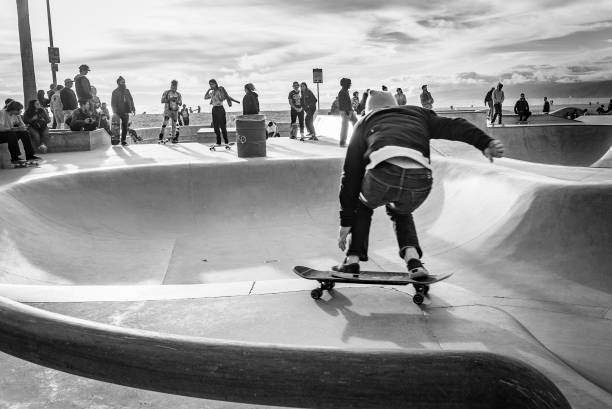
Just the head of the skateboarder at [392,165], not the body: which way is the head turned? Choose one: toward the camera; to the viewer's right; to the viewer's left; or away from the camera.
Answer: away from the camera

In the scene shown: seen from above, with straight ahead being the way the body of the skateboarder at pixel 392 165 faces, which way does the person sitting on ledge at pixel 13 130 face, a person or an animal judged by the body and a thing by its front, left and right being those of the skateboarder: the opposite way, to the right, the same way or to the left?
to the right

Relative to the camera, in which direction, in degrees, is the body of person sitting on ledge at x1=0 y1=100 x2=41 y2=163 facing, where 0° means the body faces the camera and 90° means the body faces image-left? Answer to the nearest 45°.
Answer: approximately 315°

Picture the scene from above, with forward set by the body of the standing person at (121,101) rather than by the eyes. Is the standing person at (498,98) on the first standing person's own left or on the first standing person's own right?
on the first standing person's own left

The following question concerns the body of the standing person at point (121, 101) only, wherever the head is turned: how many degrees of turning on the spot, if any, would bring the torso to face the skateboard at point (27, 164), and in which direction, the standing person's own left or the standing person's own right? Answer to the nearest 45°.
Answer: approximately 45° to the standing person's own right

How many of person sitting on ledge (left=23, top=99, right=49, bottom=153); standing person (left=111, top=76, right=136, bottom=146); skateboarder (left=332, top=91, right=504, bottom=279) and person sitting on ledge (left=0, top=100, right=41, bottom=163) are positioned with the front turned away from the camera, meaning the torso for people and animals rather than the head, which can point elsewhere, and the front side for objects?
1

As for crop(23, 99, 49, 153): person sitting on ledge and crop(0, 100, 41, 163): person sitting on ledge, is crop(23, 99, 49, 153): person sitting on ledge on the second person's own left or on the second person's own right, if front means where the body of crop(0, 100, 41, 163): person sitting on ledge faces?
on the second person's own left

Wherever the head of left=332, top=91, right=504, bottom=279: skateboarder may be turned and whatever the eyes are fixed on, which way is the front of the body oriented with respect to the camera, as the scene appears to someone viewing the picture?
away from the camera

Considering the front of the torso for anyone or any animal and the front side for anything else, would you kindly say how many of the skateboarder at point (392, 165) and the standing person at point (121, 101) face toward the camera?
1

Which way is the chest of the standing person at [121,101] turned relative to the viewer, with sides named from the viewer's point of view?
facing the viewer

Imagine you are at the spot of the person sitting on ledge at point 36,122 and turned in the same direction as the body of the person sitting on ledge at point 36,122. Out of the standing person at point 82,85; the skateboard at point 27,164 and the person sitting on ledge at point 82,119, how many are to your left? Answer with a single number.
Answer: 2

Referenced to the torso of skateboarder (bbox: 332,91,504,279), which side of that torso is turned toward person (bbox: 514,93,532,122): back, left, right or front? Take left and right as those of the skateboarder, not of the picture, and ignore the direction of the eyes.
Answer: front

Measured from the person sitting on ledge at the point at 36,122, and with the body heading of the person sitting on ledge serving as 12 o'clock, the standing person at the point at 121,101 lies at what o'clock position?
The standing person is roughly at 10 o'clock from the person sitting on ledge.

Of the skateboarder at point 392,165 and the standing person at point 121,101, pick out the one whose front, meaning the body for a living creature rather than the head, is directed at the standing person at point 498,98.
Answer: the skateboarder

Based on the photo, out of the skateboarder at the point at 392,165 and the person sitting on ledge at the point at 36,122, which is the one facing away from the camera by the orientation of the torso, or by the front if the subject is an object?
the skateboarder
